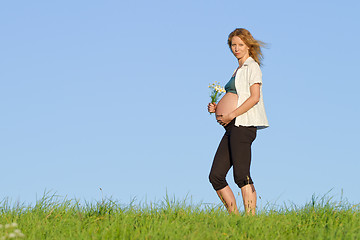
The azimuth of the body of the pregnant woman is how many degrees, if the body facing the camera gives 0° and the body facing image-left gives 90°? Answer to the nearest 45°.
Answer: approximately 90°
